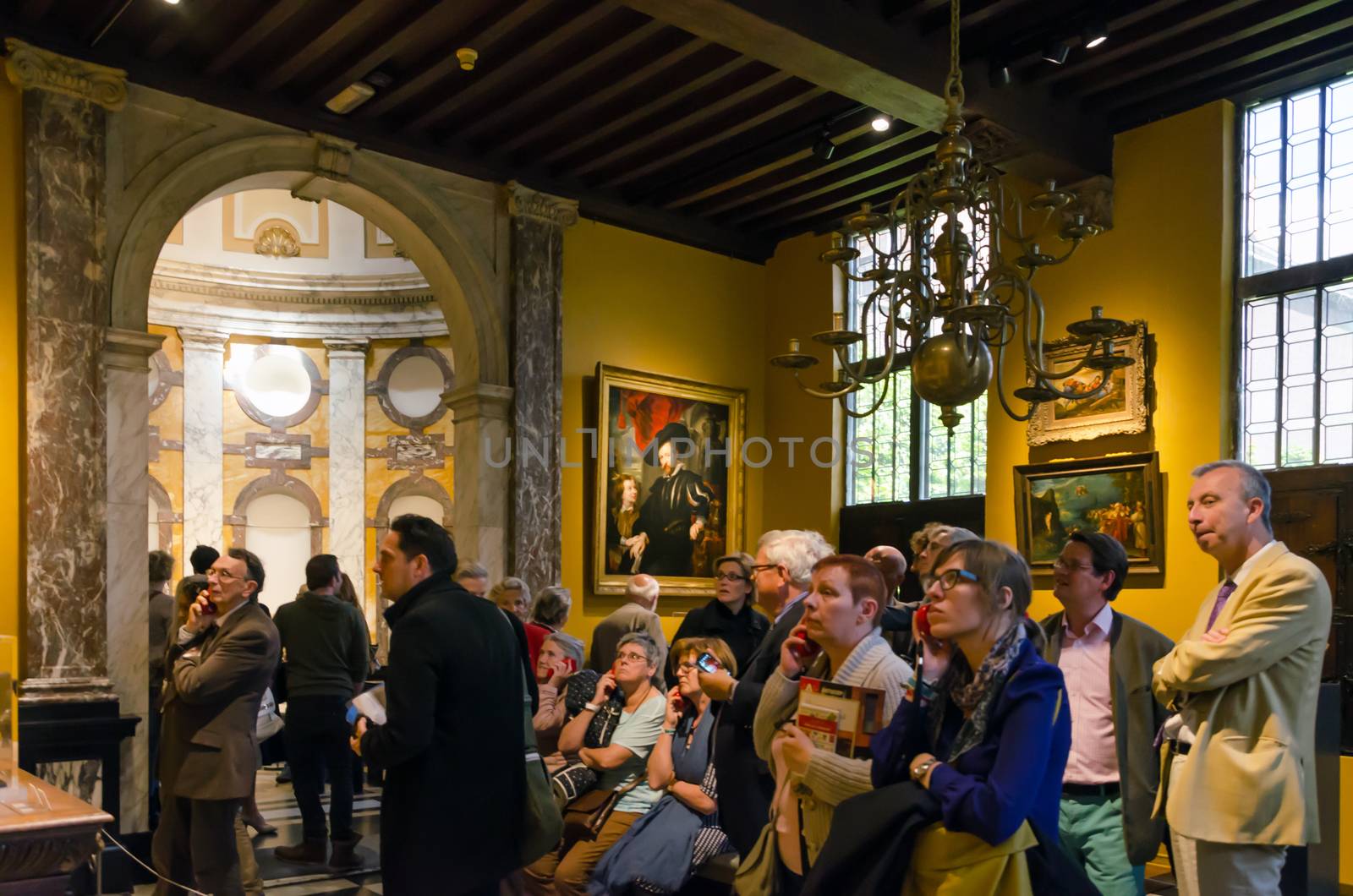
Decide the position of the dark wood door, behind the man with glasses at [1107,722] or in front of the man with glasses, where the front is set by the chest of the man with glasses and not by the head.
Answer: behind

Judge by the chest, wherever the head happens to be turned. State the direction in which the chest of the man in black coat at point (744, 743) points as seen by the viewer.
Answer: to the viewer's left

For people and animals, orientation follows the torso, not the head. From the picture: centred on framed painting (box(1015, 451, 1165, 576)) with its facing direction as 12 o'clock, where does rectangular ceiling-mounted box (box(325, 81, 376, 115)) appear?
The rectangular ceiling-mounted box is roughly at 1 o'clock from the framed painting.

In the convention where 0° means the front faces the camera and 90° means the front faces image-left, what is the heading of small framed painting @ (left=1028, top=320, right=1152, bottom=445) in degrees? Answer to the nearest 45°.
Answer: approximately 45°

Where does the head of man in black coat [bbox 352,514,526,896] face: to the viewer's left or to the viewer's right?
to the viewer's left

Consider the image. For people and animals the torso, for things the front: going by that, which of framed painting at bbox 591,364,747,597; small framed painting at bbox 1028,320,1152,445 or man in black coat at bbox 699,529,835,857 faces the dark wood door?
the framed painting
